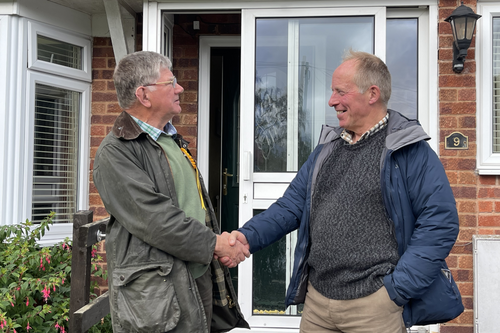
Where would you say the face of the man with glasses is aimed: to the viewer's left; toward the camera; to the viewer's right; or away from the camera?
to the viewer's right

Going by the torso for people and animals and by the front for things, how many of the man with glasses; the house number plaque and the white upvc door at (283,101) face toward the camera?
2

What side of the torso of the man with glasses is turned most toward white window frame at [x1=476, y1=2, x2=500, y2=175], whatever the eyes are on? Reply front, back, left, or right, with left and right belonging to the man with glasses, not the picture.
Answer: front

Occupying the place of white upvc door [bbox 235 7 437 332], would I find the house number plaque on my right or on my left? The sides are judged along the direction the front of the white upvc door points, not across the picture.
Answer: on my left

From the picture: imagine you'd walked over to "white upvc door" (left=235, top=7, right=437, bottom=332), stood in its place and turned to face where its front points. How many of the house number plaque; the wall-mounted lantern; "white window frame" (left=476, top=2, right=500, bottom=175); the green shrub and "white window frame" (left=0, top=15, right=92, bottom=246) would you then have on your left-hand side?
3

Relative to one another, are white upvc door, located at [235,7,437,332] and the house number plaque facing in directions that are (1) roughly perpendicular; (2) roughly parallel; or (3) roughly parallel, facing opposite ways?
roughly parallel

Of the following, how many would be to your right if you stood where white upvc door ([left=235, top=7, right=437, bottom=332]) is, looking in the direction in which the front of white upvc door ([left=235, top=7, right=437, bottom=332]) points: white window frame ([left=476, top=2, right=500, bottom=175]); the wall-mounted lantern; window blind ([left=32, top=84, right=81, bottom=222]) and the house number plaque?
1

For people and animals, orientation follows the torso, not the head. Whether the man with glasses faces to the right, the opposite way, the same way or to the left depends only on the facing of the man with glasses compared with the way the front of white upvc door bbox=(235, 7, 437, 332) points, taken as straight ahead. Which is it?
to the left

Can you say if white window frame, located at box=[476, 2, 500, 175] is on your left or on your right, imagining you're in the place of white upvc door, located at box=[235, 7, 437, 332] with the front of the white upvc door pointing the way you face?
on your left

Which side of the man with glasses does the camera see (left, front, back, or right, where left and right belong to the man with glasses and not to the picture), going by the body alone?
right

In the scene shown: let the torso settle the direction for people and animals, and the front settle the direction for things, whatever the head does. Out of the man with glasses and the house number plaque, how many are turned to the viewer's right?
1

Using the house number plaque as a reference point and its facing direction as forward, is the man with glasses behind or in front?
in front

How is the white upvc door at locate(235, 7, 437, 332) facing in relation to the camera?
toward the camera
